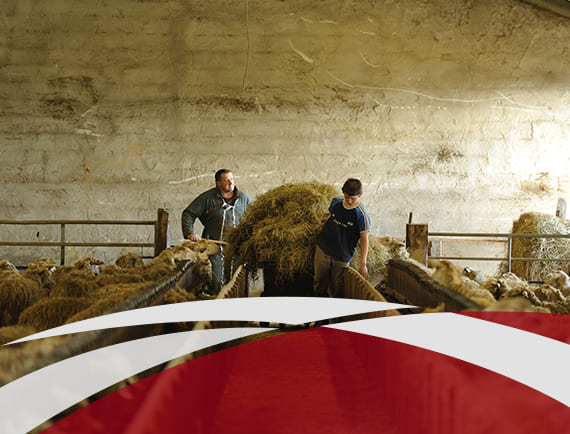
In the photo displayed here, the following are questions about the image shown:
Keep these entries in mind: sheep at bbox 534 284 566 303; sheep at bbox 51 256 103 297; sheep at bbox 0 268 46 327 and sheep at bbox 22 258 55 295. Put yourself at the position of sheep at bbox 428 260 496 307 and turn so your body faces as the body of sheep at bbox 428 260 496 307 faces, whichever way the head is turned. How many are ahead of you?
3

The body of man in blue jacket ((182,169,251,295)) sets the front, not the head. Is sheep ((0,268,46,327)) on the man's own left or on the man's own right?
on the man's own right

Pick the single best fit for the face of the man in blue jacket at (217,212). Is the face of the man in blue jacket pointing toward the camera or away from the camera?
toward the camera

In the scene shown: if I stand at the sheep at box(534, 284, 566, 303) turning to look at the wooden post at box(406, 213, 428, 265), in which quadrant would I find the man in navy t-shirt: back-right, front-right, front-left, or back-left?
front-left

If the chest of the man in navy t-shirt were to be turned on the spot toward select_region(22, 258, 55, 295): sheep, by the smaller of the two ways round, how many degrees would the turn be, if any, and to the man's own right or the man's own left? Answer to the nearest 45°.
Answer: approximately 90° to the man's own right

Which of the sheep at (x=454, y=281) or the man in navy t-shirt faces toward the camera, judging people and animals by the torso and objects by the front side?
the man in navy t-shirt

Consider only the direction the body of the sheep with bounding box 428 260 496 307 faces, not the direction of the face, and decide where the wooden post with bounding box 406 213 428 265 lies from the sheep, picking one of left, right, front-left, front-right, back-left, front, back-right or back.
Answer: right

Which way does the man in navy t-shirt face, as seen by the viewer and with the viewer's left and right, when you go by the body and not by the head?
facing the viewer

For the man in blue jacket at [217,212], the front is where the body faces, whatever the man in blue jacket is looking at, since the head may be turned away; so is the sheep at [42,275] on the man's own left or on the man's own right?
on the man's own right

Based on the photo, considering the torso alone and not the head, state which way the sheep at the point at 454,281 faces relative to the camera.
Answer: to the viewer's left

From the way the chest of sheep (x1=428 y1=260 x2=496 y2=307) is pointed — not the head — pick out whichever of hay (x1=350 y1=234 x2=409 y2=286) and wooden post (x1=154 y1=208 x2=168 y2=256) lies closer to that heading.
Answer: the wooden post

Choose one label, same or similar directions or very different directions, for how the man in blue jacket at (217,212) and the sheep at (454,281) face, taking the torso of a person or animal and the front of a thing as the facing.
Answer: very different directions
